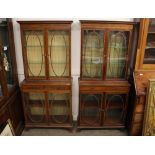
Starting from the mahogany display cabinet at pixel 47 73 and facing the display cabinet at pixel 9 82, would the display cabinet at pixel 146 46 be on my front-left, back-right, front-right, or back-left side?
back-left

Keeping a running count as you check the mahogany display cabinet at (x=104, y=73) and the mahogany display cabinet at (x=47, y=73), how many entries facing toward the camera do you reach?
2

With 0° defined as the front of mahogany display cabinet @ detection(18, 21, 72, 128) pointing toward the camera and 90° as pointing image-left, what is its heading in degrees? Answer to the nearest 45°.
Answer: approximately 0°

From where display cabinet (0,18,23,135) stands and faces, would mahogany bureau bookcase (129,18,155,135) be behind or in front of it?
in front

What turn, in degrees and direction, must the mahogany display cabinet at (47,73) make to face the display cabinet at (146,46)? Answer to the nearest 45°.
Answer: approximately 90° to its left

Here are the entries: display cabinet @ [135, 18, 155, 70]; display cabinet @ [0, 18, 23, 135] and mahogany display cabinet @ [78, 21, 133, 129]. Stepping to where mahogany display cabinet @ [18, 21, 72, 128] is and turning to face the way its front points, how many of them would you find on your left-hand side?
2

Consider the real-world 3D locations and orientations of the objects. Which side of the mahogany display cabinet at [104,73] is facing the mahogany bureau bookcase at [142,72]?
left

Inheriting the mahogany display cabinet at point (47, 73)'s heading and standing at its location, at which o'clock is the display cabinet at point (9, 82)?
The display cabinet is roughly at 3 o'clock from the mahogany display cabinet.

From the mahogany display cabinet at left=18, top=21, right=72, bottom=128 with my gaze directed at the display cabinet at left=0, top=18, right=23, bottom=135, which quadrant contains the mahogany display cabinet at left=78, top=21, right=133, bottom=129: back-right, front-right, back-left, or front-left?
back-left

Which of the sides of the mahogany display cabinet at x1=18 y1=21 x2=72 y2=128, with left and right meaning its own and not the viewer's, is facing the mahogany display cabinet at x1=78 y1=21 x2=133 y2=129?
left

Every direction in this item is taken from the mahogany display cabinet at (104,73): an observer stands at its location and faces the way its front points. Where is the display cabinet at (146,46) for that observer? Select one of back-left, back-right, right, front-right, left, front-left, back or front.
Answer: left

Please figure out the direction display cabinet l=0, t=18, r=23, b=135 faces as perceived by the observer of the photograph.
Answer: facing the viewer and to the right of the viewer
